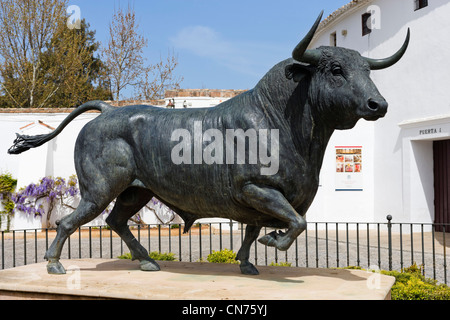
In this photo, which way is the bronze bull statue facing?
to the viewer's right

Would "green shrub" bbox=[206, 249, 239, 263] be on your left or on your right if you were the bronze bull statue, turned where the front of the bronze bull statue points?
on your left

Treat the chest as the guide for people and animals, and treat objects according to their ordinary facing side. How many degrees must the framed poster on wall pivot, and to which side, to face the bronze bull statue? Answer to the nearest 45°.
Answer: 0° — it already faces it

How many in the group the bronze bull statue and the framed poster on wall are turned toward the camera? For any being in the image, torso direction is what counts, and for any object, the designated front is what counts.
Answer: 1

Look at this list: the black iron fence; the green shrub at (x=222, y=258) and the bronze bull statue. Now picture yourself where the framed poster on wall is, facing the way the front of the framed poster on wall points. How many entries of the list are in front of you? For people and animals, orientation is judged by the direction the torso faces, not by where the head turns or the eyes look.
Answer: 3

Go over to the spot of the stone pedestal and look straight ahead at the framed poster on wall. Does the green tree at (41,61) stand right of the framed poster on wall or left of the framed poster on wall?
left

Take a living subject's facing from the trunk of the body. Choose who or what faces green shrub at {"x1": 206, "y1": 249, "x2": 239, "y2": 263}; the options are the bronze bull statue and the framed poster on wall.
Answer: the framed poster on wall

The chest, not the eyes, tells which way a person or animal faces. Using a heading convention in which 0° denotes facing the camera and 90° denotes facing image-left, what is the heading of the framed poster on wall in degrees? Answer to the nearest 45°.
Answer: approximately 0°

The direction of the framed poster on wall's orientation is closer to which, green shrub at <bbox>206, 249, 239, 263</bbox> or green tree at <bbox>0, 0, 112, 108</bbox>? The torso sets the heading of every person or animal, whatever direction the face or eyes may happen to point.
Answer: the green shrub

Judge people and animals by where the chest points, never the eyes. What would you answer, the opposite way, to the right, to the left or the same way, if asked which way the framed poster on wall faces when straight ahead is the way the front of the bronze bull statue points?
to the right

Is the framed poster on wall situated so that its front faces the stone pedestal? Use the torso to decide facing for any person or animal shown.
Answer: yes
